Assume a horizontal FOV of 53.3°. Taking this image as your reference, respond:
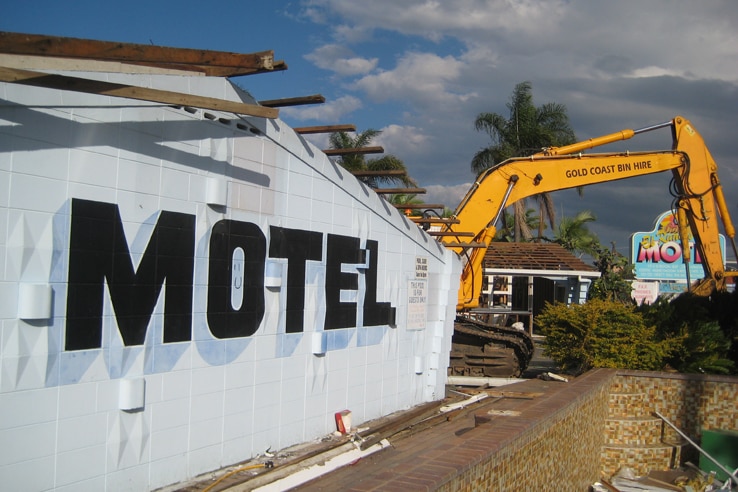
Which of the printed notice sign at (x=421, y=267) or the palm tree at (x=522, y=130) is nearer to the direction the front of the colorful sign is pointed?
the printed notice sign

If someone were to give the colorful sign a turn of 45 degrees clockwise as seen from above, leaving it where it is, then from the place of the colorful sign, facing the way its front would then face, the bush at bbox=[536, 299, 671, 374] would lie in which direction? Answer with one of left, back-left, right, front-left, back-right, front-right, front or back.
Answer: front-left

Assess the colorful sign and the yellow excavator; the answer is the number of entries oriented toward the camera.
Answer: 1

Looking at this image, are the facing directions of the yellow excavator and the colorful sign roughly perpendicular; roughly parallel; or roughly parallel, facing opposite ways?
roughly perpendicular

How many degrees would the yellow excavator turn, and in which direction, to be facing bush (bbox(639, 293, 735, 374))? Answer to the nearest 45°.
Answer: approximately 45° to its right

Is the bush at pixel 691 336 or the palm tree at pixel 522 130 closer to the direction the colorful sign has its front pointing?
the bush

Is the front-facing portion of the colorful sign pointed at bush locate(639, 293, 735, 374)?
yes

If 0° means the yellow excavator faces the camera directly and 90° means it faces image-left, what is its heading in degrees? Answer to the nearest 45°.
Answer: approximately 270°

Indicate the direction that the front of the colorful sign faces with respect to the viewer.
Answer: facing the viewer
